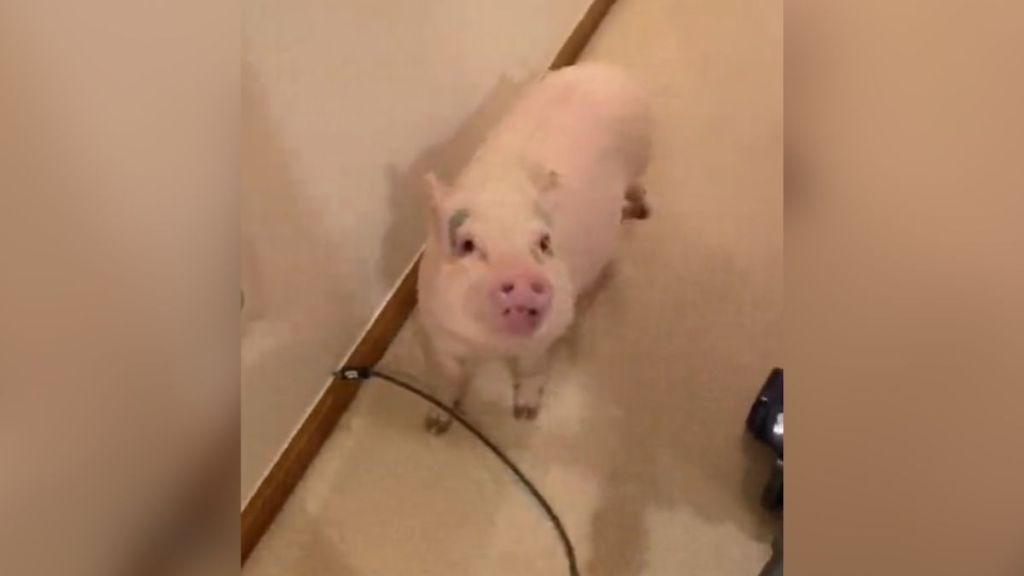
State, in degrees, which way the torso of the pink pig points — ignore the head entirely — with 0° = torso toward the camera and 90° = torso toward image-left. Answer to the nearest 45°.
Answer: approximately 45°

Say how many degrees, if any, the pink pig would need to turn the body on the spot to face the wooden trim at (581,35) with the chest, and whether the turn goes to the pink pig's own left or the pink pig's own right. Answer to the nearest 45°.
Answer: approximately 135° to the pink pig's own right
